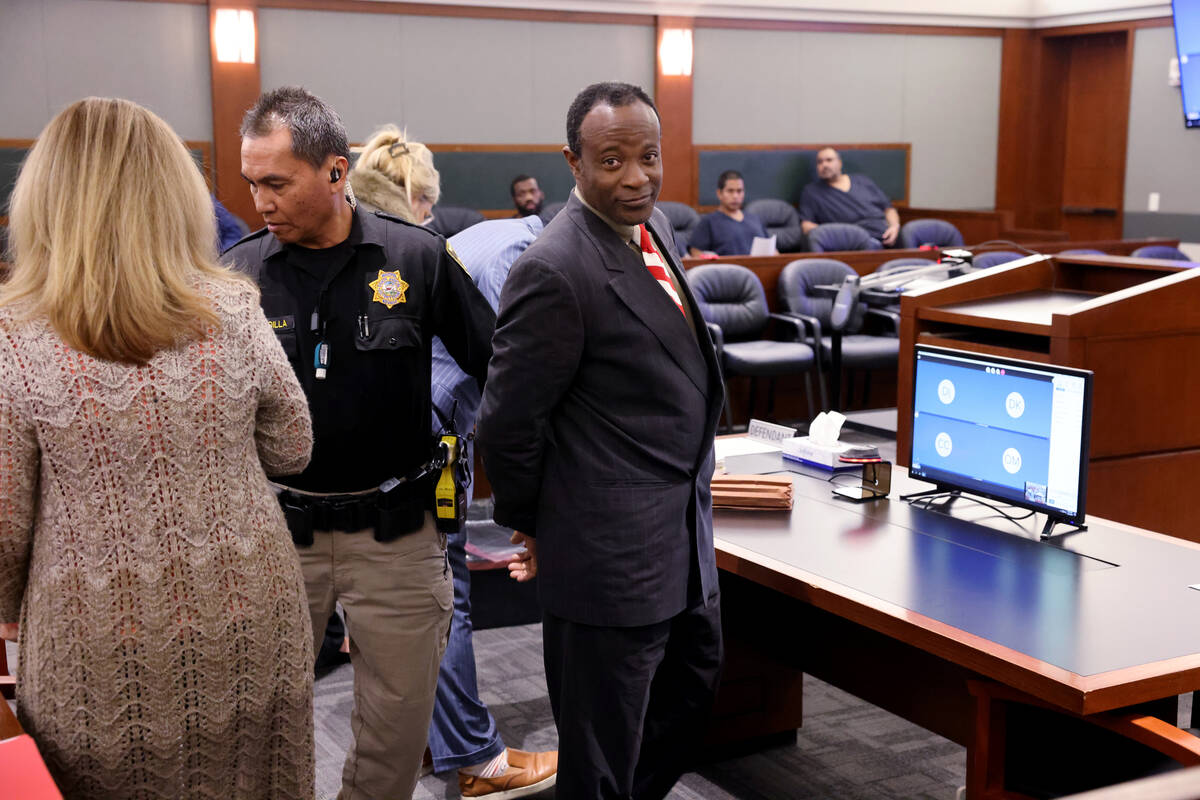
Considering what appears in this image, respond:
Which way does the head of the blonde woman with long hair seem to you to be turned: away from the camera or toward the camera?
away from the camera

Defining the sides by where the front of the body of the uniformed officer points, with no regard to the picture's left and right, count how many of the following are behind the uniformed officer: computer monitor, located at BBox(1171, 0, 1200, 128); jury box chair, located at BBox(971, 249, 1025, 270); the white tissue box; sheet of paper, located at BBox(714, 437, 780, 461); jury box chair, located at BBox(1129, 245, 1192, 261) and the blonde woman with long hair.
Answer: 5

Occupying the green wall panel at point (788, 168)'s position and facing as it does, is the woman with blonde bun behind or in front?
in front

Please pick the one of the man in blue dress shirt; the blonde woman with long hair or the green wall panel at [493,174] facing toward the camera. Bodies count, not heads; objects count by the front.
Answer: the green wall panel

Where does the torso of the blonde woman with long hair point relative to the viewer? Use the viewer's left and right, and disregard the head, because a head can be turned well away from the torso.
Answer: facing away from the viewer

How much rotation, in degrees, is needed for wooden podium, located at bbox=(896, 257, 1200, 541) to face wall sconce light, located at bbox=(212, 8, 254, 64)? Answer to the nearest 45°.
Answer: approximately 90° to its right

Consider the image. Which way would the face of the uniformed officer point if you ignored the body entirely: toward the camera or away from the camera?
toward the camera

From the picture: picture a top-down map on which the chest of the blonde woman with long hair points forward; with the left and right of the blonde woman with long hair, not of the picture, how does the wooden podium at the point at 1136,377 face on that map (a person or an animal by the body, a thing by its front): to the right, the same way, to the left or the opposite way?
to the left

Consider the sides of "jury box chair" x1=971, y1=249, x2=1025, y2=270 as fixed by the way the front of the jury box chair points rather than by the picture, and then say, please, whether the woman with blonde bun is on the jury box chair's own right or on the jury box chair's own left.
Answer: on the jury box chair's own right

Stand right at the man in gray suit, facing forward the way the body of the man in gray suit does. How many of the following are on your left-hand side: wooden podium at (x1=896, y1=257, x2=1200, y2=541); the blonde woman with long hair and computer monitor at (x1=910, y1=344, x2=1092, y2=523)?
2

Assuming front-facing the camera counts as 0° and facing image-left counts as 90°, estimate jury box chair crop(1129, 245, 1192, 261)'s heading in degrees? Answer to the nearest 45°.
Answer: approximately 45°

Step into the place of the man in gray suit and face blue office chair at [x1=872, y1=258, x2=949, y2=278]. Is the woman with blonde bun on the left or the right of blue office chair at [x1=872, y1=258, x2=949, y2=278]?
left

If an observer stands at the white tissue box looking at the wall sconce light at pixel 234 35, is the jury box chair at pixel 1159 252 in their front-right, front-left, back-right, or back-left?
front-right

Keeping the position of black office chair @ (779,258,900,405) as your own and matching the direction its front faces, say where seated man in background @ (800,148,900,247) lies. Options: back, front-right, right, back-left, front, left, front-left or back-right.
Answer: back-left

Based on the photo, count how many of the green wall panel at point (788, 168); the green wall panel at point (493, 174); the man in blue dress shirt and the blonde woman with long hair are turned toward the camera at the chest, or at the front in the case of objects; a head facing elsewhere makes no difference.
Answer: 2

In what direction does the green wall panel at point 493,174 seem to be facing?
toward the camera

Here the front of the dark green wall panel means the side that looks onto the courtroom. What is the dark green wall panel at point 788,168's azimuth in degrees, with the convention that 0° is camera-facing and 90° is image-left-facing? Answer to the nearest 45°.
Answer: approximately 0°

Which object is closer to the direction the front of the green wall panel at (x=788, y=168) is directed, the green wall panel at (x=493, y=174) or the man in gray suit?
the man in gray suit
